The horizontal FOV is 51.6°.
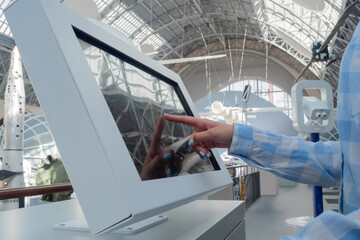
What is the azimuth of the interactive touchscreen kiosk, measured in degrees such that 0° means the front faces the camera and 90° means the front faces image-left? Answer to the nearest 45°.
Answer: approximately 315°

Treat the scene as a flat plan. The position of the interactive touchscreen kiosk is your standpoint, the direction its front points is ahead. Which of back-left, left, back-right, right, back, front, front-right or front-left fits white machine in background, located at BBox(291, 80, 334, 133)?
left
